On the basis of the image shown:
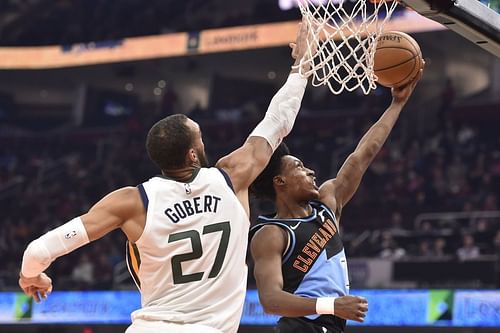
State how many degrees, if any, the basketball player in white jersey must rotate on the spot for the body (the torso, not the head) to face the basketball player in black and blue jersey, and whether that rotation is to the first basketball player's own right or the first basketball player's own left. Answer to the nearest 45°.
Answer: approximately 45° to the first basketball player's own right

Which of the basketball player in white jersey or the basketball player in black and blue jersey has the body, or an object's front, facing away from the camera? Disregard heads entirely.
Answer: the basketball player in white jersey

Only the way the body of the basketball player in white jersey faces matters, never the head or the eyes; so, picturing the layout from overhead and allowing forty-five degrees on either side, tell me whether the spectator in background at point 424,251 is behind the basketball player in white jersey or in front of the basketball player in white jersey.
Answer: in front

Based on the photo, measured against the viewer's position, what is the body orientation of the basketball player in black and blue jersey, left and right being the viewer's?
facing the viewer and to the right of the viewer

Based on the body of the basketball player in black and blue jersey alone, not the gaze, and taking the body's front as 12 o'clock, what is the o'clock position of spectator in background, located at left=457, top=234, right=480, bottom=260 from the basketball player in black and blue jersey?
The spectator in background is roughly at 8 o'clock from the basketball player in black and blue jersey.

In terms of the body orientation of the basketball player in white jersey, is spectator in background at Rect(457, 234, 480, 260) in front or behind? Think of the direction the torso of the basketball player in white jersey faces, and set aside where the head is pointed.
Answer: in front

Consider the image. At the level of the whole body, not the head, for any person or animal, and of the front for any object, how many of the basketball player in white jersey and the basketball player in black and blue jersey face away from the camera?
1

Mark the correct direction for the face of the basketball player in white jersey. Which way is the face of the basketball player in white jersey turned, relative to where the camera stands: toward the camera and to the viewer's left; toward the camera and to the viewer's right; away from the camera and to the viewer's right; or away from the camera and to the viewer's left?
away from the camera and to the viewer's right

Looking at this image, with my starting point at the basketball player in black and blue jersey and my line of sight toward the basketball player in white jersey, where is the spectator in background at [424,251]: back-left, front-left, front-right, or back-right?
back-right

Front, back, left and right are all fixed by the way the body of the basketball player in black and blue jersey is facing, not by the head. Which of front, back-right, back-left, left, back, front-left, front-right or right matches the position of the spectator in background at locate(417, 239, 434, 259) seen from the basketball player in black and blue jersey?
back-left

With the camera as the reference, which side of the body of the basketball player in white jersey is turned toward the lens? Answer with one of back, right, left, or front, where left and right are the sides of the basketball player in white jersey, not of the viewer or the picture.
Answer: back

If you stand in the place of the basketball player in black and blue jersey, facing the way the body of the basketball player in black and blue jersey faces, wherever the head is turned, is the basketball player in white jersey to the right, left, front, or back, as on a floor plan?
right

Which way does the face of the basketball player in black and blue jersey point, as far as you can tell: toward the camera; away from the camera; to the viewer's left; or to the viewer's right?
to the viewer's right

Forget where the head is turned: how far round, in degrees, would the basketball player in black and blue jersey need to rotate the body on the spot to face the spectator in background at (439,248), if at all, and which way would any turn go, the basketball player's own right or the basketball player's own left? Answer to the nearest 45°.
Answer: approximately 135° to the basketball player's own left

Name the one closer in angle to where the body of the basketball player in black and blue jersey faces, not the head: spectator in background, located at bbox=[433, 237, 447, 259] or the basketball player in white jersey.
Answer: the basketball player in white jersey
